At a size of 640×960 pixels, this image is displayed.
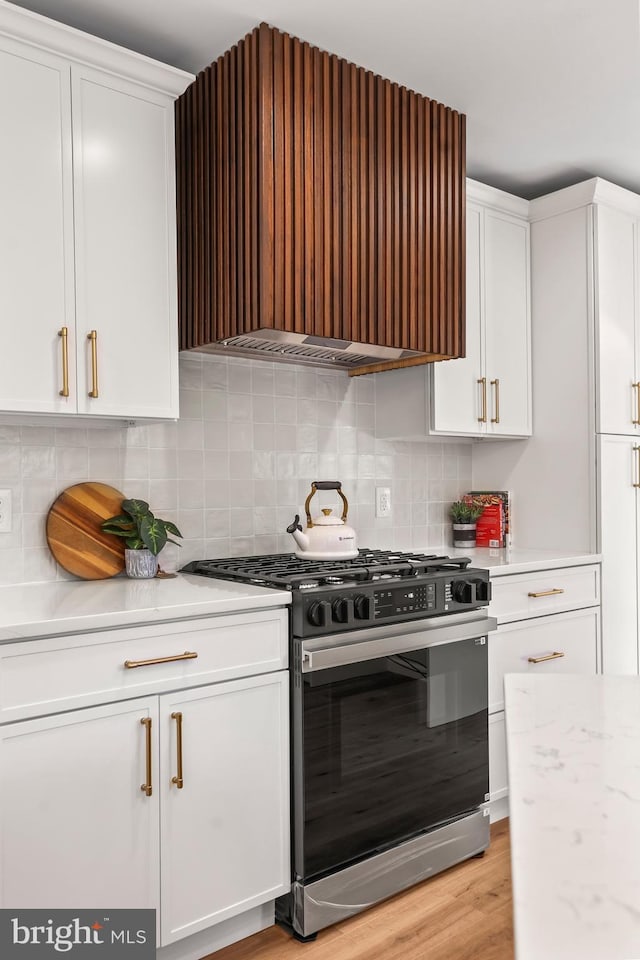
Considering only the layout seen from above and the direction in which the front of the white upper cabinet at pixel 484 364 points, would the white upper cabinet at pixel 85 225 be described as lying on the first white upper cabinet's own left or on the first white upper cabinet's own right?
on the first white upper cabinet's own right

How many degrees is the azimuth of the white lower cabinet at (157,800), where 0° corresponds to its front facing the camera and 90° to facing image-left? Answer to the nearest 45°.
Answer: approximately 315°

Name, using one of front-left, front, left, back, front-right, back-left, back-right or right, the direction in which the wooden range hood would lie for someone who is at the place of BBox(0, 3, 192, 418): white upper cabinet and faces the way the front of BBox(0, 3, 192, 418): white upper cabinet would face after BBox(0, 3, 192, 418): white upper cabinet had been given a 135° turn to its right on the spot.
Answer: back

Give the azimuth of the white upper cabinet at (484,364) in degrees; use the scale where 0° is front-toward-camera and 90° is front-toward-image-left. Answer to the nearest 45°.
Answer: approximately 315°

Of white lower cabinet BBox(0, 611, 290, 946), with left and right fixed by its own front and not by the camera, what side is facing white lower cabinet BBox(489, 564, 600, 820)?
left

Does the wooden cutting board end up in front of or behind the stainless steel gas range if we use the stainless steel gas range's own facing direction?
behind
